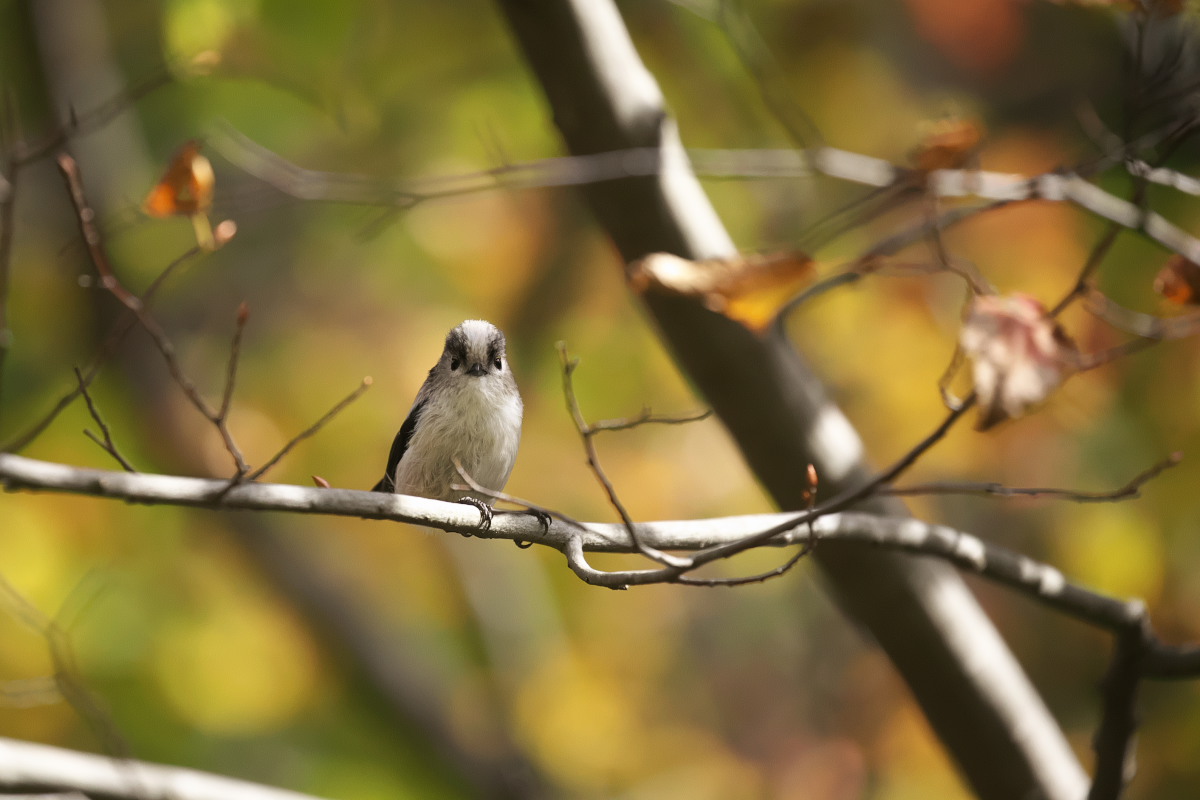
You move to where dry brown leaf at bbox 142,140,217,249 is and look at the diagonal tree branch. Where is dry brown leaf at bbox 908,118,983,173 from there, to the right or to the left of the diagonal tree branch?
right

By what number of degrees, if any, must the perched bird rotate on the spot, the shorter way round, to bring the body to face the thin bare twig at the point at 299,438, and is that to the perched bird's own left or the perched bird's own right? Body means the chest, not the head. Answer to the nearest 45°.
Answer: approximately 45° to the perched bird's own right

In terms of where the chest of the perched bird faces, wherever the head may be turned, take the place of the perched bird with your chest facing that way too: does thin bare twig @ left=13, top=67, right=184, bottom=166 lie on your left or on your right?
on your right

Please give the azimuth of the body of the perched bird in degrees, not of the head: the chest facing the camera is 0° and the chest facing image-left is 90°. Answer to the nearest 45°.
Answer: approximately 315°
